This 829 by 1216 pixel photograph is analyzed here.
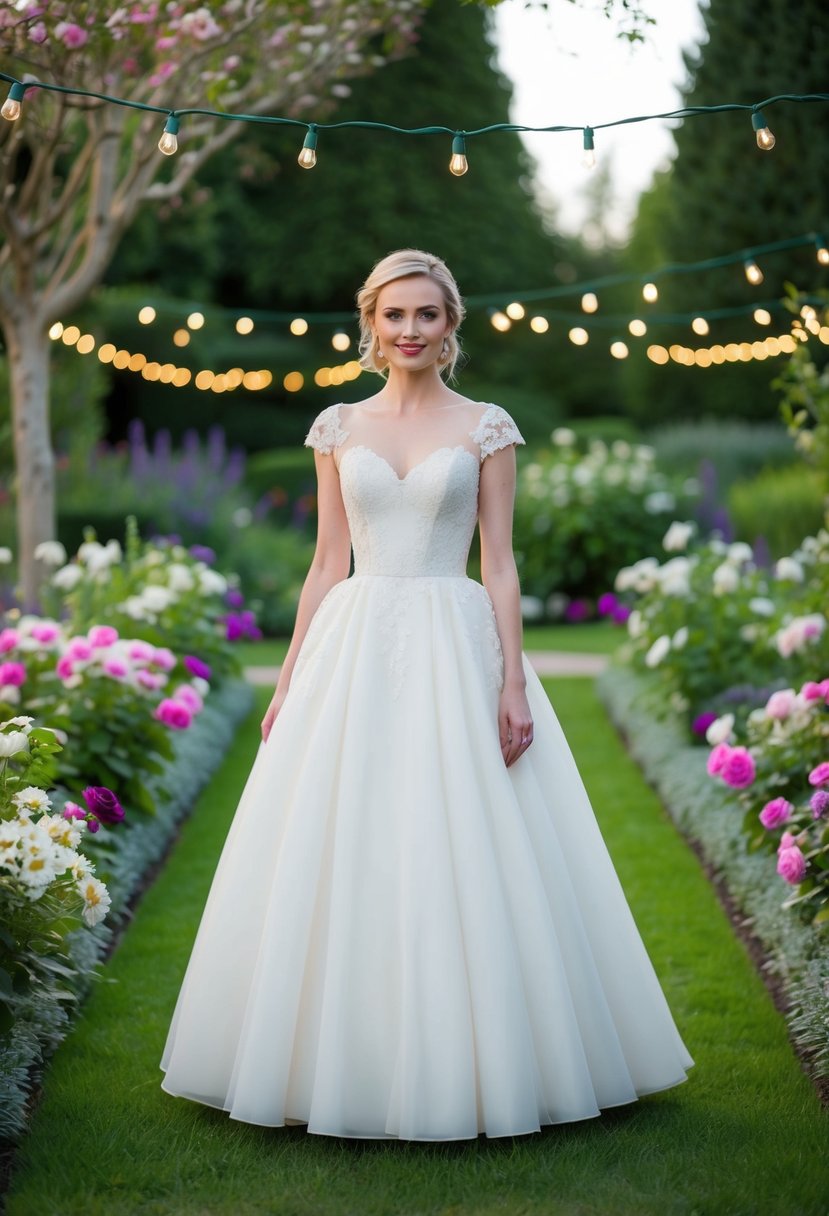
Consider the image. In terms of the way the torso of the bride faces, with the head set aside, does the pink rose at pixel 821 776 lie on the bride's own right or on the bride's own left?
on the bride's own left

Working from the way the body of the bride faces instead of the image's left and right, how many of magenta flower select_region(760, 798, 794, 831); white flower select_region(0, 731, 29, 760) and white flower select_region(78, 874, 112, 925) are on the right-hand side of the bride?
2

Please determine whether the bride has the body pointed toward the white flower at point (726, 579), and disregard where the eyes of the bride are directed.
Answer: no

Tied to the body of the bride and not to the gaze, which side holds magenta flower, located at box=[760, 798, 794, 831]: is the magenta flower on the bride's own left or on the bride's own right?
on the bride's own left

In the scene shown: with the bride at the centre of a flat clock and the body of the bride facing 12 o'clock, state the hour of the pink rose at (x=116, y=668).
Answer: The pink rose is roughly at 5 o'clock from the bride.

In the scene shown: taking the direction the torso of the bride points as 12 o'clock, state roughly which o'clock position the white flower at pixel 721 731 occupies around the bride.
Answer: The white flower is roughly at 7 o'clock from the bride.

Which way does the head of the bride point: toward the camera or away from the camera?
toward the camera

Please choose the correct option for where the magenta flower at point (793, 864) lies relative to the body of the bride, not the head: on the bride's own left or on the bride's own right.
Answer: on the bride's own left

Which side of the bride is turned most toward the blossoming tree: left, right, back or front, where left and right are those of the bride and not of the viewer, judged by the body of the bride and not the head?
back

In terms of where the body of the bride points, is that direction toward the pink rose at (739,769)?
no

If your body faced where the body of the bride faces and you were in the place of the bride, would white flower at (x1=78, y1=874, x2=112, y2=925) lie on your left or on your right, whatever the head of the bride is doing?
on your right

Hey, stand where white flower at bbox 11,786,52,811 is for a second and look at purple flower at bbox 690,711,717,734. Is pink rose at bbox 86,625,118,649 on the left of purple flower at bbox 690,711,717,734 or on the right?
left

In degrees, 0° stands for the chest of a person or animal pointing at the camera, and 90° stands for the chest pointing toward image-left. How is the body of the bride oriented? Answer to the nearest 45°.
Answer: approximately 0°

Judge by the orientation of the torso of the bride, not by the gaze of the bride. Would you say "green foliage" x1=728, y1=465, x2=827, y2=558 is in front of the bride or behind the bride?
behind

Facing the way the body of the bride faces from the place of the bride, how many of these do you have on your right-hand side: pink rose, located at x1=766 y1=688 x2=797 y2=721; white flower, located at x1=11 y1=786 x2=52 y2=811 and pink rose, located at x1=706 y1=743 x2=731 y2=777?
1

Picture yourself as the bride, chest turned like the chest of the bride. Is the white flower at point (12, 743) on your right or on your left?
on your right
